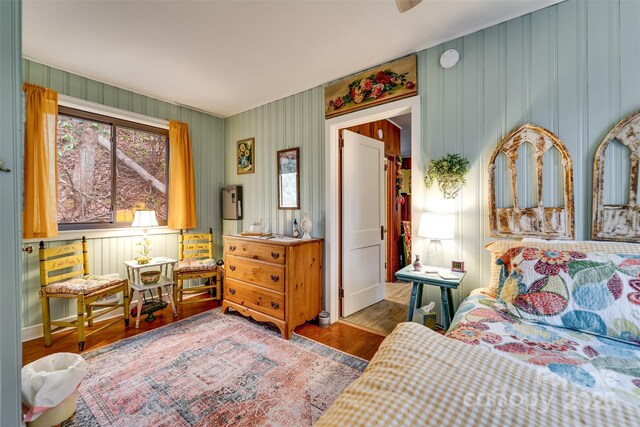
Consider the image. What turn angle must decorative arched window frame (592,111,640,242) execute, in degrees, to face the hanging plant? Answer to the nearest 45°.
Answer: approximately 90° to its right

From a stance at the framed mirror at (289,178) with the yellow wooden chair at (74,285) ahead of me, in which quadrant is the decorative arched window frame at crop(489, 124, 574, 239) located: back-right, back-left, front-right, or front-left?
back-left

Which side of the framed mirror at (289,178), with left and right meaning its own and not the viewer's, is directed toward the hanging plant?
left

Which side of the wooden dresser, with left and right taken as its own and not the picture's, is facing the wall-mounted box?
right

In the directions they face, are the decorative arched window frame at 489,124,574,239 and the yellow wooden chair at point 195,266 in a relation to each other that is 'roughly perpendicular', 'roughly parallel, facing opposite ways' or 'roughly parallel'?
roughly perpendicular

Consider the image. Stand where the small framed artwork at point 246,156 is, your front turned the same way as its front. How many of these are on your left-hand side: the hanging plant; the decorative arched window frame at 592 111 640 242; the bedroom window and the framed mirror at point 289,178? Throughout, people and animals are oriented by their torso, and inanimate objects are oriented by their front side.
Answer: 3

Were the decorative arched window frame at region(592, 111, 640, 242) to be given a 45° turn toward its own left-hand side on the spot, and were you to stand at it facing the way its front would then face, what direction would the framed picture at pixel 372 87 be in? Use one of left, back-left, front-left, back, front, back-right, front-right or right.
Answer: back-right

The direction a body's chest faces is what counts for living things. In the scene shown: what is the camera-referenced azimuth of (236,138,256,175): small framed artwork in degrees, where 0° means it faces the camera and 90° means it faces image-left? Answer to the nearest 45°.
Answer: approximately 45°

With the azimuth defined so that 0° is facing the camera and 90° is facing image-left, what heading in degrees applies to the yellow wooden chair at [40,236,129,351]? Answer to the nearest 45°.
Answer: approximately 315°

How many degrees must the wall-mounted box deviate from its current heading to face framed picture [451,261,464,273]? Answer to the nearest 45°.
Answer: approximately 90° to its left

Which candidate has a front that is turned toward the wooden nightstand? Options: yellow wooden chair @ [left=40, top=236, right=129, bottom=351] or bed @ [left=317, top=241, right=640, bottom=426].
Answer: the yellow wooden chair
